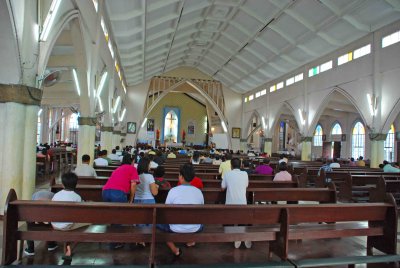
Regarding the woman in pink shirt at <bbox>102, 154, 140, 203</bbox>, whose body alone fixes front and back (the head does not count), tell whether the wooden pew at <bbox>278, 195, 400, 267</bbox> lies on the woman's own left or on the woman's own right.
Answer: on the woman's own right

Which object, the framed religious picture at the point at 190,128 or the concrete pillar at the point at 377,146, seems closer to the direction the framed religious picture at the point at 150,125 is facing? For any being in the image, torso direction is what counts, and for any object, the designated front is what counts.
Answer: the concrete pillar

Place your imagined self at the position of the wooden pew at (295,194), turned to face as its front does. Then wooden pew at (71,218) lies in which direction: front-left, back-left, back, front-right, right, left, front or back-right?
back-left

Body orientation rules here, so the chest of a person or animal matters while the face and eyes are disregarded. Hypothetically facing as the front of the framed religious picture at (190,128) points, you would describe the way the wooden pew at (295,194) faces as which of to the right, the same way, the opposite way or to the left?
the opposite way

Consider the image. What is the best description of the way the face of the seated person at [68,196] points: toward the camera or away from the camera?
away from the camera

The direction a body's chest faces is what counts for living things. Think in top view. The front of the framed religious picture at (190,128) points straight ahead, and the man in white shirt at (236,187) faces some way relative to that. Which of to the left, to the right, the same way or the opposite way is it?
the opposite way

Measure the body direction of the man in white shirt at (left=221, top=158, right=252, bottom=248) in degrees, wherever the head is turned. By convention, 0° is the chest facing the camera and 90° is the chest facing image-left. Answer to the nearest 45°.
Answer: approximately 180°

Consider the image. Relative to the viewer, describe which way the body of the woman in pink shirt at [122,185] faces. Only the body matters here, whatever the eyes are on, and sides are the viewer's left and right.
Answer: facing away from the viewer and to the right of the viewer

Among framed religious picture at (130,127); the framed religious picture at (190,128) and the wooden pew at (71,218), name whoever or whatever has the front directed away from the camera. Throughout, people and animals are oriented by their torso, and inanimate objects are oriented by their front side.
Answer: the wooden pew

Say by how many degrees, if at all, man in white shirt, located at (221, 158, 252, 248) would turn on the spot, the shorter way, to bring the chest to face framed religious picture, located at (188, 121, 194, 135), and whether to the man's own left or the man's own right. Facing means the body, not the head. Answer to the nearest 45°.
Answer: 0° — they already face it

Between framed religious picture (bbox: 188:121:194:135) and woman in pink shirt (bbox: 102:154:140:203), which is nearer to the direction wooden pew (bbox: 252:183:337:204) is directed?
the framed religious picture

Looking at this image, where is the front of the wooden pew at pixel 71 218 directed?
away from the camera

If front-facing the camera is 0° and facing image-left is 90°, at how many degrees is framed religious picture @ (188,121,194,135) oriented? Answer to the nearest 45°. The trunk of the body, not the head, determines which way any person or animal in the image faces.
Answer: approximately 0°

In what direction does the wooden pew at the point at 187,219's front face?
away from the camera
